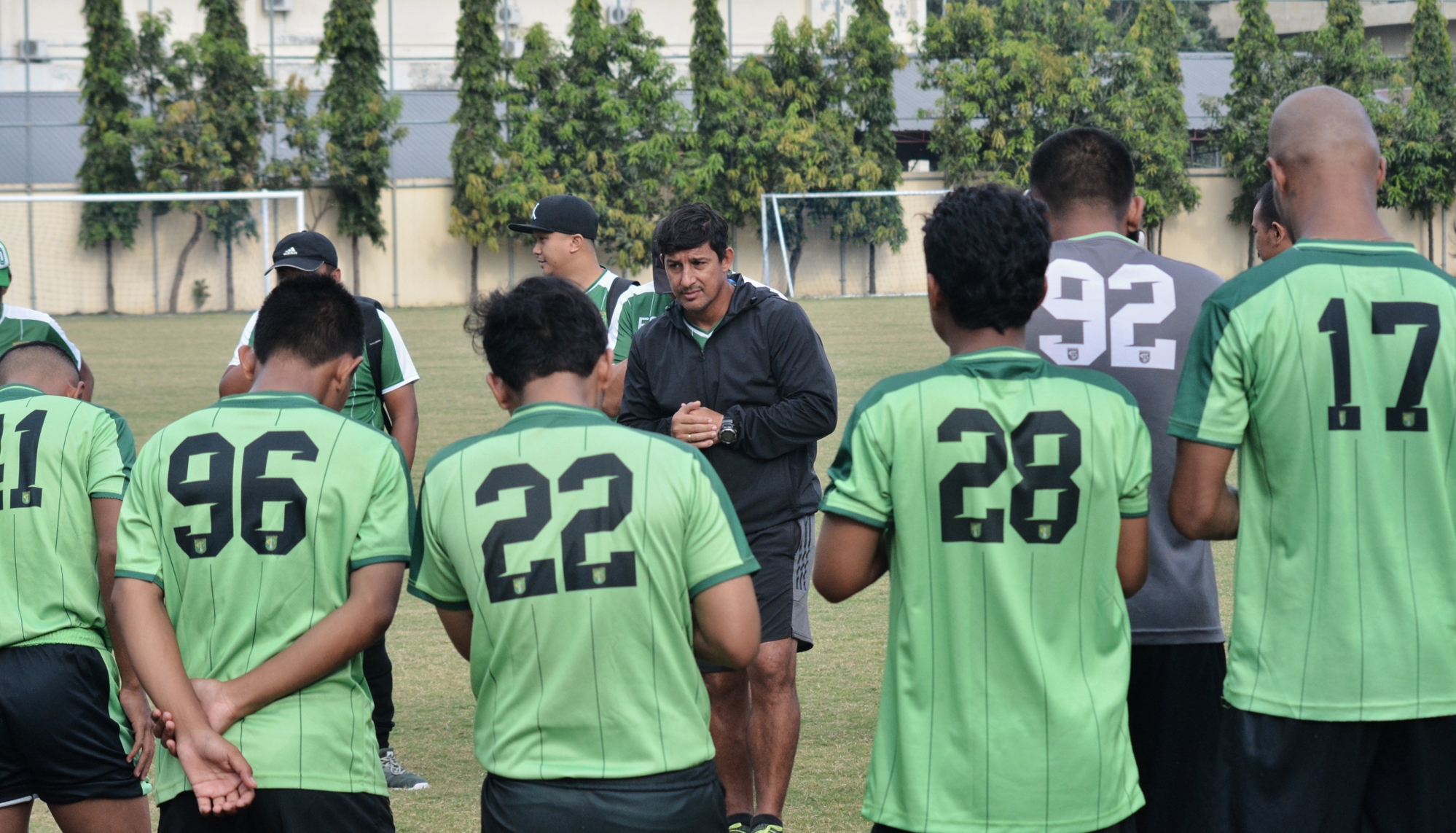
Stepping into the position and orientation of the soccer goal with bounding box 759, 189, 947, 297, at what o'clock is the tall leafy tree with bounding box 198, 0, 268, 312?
The tall leafy tree is roughly at 3 o'clock from the soccer goal.

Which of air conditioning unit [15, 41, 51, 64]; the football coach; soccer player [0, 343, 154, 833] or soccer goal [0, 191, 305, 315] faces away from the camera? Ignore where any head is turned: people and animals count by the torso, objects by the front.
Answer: the soccer player

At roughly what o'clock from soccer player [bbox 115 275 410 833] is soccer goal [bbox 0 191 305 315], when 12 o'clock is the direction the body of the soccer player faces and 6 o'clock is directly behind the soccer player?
The soccer goal is roughly at 12 o'clock from the soccer player.

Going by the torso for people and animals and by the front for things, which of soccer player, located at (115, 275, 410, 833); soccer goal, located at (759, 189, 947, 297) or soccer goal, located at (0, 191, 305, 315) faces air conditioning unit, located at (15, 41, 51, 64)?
the soccer player

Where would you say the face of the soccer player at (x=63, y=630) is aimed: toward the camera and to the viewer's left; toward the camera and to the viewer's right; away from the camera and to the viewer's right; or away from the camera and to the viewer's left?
away from the camera and to the viewer's right

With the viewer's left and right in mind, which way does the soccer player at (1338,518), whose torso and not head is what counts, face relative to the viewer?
facing away from the viewer

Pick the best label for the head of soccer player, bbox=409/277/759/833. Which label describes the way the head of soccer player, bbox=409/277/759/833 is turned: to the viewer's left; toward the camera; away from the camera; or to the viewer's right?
away from the camera

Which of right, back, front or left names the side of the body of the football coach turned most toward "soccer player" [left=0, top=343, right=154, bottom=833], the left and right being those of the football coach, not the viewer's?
front

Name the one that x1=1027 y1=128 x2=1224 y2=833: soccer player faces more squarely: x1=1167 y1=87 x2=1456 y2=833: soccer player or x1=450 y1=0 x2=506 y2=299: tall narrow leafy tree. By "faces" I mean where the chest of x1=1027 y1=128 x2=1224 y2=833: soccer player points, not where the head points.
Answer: the tall narrow leafy tree

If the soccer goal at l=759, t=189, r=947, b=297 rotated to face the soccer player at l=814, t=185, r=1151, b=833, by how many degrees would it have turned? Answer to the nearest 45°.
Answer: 0° — it already faces them

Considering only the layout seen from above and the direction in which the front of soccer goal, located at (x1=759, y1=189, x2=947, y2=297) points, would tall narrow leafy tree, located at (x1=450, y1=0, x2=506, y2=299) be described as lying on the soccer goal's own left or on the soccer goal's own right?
on the soccer goal's own right
